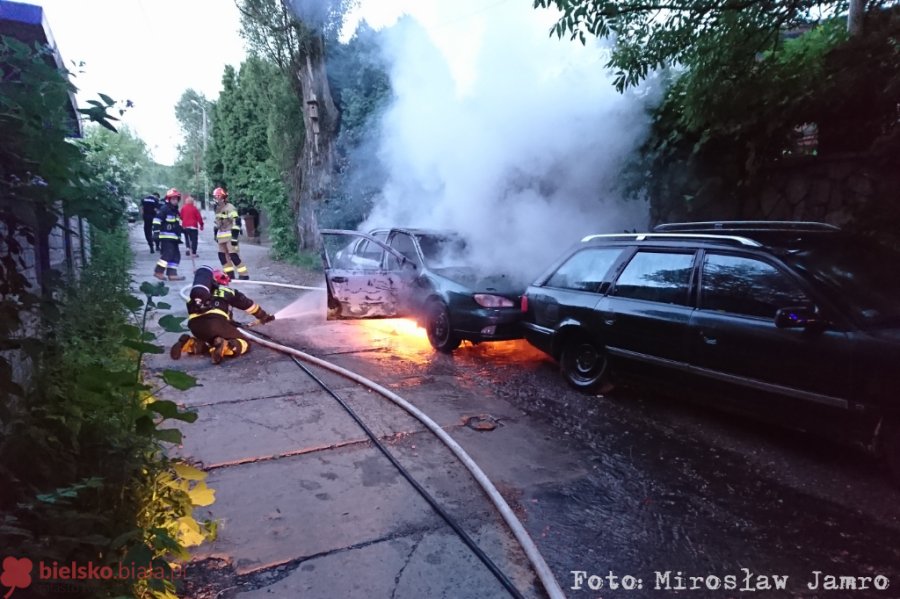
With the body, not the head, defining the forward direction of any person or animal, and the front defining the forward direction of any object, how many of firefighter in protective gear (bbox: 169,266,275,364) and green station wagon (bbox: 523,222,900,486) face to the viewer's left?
0

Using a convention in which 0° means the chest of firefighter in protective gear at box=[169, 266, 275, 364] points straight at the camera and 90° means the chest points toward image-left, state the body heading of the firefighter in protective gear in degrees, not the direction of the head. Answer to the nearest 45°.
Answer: approximately 225°

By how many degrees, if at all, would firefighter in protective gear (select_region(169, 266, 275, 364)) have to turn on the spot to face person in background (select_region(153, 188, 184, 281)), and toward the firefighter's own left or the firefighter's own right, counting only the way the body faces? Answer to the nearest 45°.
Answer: approximately 45° to the firefighter's own left

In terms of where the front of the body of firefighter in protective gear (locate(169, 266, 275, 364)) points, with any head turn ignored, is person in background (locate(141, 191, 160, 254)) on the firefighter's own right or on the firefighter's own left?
on the firefighter's own left

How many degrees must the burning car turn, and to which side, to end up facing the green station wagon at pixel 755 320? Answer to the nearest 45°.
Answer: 0° — it already faces it

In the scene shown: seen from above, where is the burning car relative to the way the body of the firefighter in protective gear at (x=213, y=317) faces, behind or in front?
in front

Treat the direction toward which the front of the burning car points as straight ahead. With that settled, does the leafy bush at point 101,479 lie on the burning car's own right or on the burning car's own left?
on the burning car's own right

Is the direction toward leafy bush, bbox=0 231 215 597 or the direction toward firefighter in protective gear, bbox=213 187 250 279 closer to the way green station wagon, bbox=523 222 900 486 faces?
the leafy bush

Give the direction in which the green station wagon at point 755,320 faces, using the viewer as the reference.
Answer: facing the viewer and to the right of the viewer

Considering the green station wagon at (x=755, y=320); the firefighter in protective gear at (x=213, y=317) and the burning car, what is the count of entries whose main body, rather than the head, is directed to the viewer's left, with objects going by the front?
0

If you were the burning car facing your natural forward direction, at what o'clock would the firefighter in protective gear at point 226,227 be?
The firefighter in protective gear is roughly at 6 o'clock from the burning car.

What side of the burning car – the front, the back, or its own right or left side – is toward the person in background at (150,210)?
back
